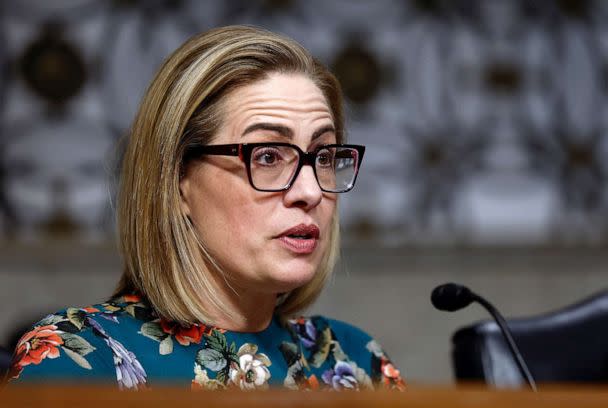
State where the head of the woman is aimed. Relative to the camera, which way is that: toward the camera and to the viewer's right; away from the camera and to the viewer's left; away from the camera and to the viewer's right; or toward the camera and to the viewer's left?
toward the camera and to the viewer's right

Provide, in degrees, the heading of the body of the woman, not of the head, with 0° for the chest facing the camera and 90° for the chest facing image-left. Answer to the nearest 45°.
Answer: approximately 315°
